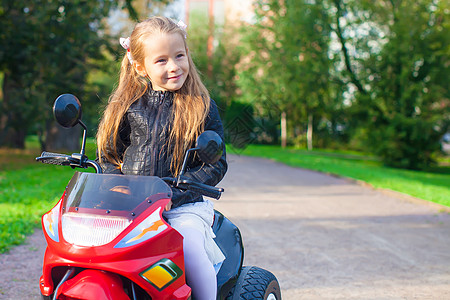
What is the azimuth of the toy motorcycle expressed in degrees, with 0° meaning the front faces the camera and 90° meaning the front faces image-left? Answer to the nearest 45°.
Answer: approximately 45°

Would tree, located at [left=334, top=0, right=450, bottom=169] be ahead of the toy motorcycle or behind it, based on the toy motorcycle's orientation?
behind

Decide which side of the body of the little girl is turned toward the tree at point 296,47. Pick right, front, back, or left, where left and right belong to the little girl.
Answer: back

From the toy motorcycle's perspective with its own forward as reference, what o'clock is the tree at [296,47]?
The tree is roughly at 5 o'clock from the toy motorcycle.
